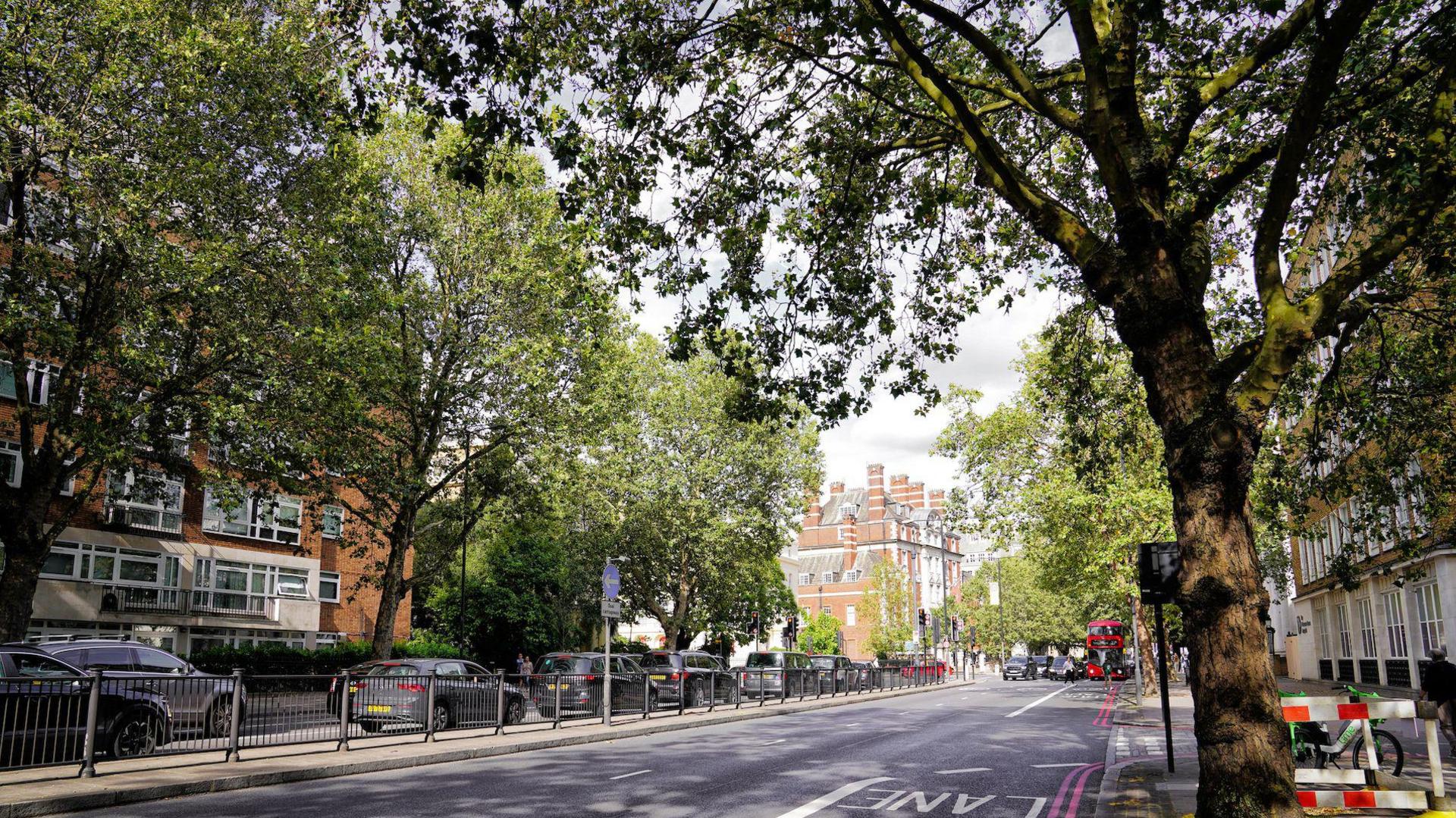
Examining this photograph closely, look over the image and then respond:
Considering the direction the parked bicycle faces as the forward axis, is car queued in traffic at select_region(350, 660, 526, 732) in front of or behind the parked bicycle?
behind

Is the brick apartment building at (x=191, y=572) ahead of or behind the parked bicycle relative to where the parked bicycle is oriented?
behind

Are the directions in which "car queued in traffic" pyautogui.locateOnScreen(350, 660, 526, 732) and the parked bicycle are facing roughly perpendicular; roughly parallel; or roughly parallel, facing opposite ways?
roughly perpendicular

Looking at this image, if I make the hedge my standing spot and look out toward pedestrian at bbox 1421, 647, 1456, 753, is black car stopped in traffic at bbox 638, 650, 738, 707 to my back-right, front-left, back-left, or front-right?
front-left

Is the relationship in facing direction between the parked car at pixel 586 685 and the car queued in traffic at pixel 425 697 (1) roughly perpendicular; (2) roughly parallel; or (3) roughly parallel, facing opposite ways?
roughly parallel

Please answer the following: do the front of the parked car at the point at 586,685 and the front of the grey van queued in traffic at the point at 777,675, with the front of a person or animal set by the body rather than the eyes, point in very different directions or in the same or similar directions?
same or similar directions

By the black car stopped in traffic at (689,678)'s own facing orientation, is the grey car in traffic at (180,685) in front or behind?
behind

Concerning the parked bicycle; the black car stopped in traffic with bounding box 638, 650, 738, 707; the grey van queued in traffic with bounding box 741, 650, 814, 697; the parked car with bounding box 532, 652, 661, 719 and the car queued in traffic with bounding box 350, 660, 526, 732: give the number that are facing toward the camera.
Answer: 0

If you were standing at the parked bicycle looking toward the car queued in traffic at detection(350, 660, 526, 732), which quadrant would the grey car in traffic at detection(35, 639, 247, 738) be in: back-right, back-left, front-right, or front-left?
front-left

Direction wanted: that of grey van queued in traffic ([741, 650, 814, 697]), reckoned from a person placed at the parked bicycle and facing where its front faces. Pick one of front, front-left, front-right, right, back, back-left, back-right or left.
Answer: back-left

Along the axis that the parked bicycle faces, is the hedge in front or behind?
behind

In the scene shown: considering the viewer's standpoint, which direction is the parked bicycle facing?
facing to the right of the viewer

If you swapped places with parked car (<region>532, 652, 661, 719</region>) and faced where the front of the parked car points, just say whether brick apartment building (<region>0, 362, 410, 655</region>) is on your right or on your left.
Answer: on your left

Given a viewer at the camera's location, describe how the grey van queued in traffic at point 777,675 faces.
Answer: facing away from the viewer and to the right of the viewer

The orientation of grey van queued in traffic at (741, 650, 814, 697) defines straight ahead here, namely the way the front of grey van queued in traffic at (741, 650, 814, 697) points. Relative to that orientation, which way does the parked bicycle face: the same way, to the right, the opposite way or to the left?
to the right
